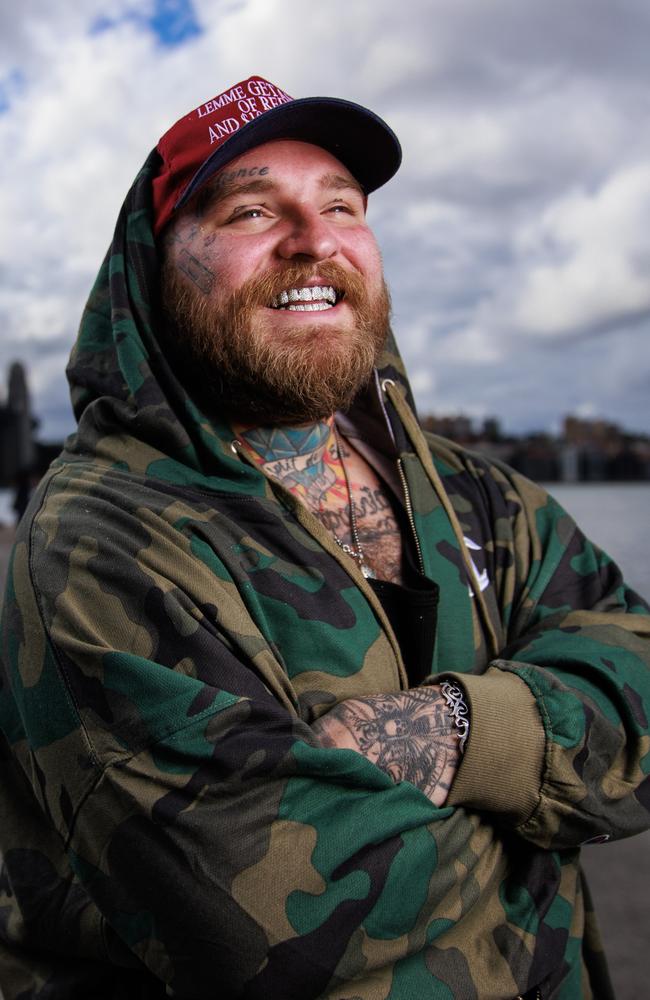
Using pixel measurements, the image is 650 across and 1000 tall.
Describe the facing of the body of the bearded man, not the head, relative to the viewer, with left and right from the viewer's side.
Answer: facing the viewer and to the right of the viewer

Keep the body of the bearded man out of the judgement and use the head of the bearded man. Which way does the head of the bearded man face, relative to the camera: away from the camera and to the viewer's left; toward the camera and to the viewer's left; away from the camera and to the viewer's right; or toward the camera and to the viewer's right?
toward the camera and to the viewer's right
